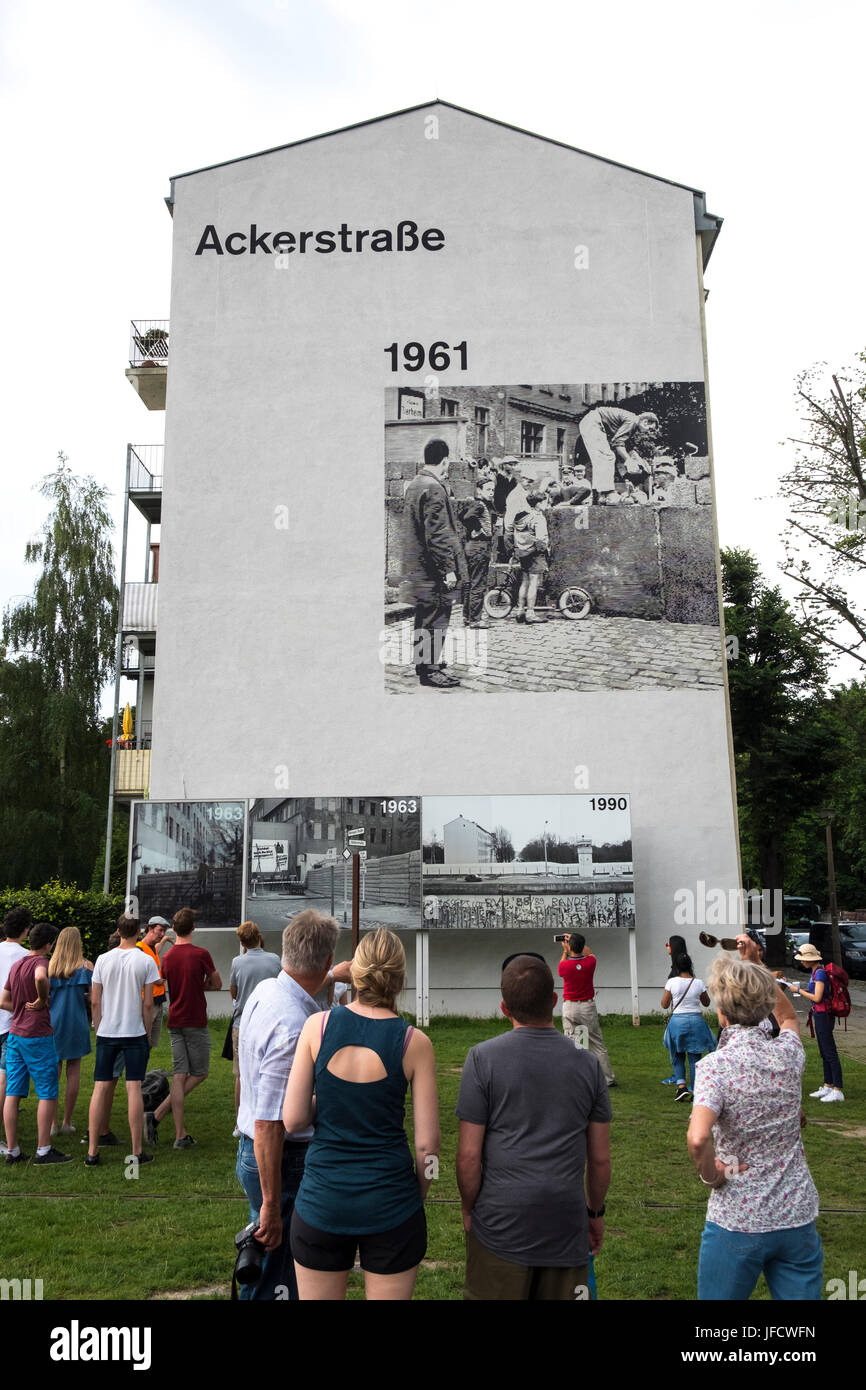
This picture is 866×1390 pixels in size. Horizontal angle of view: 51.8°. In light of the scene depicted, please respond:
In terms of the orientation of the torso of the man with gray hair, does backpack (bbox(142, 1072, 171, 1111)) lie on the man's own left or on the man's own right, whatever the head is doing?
on the man's own left

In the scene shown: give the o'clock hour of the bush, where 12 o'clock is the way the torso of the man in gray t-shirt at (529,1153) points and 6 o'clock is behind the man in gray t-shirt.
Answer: The bush is roughly at 11 o'clock from the man in gray t-shirt.

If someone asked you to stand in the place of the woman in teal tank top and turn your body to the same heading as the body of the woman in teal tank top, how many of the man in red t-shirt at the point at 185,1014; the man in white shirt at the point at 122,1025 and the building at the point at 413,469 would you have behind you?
0

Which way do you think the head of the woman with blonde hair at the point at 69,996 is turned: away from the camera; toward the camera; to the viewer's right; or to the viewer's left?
away from the camera

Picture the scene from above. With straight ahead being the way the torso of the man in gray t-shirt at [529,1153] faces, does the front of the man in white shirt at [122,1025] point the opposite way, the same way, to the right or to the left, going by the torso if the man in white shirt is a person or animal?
the same way

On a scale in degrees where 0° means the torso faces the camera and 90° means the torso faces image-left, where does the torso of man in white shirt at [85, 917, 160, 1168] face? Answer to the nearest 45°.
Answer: approximately 180°

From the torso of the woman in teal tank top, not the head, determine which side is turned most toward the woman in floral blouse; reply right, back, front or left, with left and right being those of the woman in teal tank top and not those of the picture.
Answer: right

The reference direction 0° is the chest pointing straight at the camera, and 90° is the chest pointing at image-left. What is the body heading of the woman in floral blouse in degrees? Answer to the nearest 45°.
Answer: approximately 180°

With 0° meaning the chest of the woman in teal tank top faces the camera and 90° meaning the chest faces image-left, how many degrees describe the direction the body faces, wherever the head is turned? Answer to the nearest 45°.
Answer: approximately 180°

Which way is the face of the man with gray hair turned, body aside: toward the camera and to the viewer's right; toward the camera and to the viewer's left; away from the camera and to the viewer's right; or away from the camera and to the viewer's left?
away from the camera and to the viewer's right

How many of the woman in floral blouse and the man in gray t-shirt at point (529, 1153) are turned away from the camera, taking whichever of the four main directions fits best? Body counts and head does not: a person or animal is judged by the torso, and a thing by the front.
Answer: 2

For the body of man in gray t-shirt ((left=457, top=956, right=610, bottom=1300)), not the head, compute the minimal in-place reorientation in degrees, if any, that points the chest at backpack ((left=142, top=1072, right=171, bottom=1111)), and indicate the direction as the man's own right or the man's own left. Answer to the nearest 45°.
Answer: approximately 45° to the man's own left

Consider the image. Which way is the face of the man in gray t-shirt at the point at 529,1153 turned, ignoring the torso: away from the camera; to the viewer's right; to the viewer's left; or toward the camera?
away from the camera

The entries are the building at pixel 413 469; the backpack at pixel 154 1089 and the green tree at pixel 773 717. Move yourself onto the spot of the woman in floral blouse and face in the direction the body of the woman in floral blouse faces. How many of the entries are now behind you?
0

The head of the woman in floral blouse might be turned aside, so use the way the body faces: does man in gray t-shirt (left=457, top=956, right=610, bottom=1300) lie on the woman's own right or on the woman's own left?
on the woman's own left

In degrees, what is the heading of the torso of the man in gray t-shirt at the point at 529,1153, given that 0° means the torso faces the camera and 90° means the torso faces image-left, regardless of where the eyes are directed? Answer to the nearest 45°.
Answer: approximately 180°

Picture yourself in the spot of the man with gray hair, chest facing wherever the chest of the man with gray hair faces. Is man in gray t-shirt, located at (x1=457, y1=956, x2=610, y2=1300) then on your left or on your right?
on your right

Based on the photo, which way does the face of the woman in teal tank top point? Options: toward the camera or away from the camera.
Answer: away from the camera
